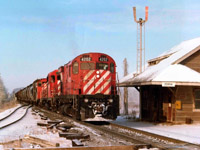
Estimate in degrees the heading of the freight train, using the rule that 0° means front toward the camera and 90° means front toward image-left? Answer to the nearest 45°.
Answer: approximately 315°

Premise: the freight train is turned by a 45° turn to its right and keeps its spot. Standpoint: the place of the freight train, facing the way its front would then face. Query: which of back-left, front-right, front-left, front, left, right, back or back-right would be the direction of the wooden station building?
left
